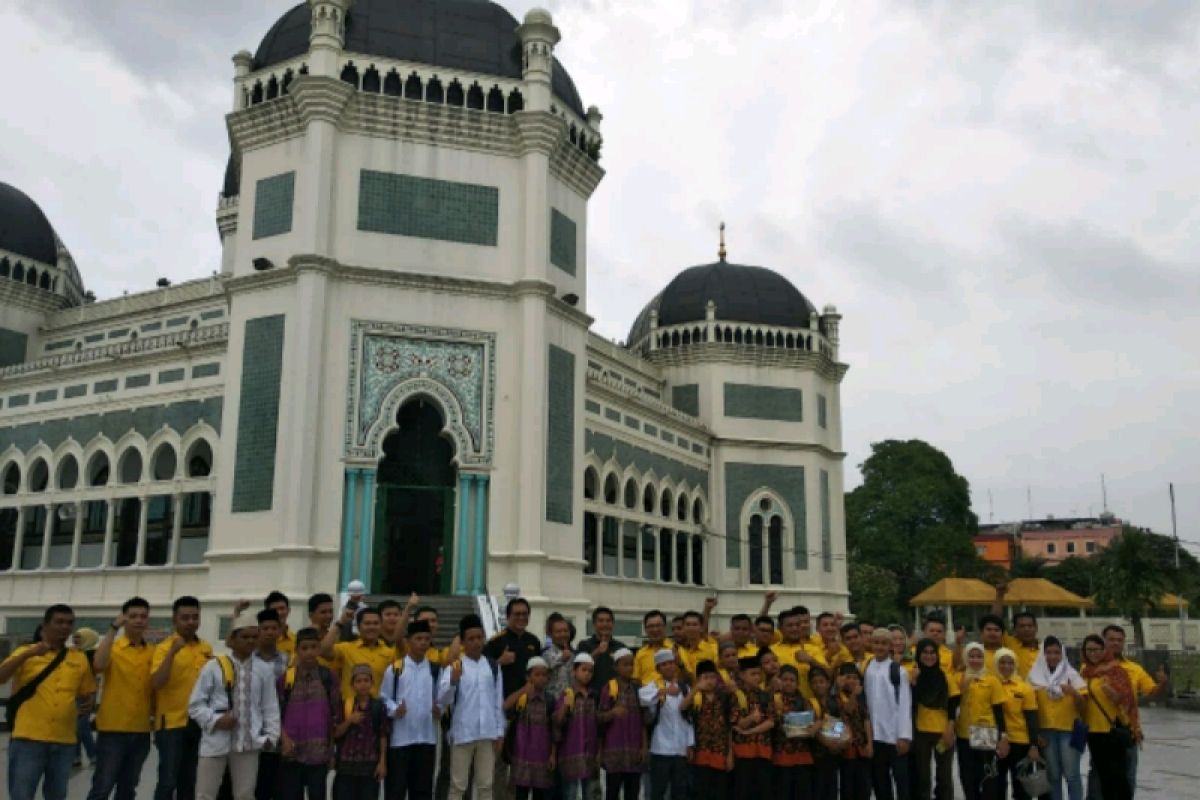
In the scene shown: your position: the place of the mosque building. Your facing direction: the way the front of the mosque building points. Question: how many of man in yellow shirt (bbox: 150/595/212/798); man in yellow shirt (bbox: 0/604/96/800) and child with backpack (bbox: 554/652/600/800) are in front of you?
3

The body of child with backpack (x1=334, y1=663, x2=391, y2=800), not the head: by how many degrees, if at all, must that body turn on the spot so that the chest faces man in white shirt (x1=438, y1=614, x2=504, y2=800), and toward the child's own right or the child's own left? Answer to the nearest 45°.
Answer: approximately 90° to the child's own left

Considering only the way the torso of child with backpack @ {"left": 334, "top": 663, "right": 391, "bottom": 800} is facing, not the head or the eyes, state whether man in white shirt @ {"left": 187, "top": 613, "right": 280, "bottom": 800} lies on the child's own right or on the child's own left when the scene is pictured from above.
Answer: on the child's own right

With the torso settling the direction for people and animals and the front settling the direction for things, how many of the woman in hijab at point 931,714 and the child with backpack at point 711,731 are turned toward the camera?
2

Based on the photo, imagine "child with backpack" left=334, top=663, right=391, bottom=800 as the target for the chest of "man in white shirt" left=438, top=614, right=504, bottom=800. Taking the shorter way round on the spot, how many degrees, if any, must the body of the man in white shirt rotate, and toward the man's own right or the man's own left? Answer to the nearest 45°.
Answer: approximately 45° to the man's own right

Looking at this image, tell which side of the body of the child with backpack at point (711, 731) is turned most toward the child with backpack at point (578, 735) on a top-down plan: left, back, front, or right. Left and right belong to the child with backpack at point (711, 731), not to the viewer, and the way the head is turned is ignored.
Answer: right

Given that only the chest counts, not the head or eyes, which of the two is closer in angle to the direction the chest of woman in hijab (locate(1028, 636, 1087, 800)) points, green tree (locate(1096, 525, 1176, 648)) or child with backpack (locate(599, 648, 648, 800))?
the child with backpack

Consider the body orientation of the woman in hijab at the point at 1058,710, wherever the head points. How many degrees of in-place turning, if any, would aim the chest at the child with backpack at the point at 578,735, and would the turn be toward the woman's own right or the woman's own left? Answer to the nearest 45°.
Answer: approximately 45° to the woman's own right

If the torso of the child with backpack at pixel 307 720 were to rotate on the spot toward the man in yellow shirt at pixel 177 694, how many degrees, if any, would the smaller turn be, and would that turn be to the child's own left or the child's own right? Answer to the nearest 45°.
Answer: approximately 135° to the child's own right
